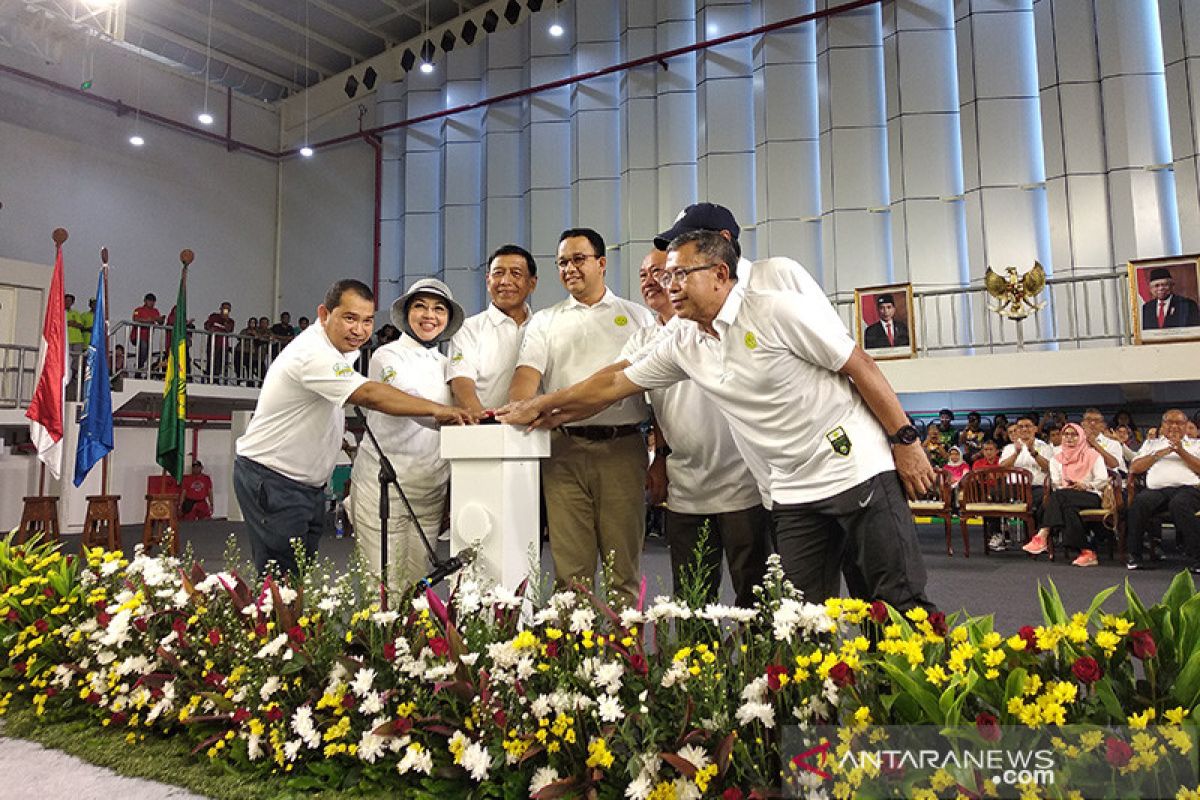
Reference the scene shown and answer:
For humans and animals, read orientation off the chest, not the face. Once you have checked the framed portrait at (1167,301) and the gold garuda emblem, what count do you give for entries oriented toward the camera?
2

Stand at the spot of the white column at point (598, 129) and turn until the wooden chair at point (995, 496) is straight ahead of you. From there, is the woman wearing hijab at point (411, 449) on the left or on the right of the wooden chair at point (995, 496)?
right

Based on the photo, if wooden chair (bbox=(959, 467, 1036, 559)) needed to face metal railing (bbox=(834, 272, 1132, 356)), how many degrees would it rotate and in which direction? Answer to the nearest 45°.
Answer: approximately 180°

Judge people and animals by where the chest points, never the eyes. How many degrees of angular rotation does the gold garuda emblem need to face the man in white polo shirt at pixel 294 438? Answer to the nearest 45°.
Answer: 0° — it already faces them

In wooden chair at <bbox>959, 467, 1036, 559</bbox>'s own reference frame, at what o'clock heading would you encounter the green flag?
The green flag is roughly at 2 o'clock from the wooden chair.

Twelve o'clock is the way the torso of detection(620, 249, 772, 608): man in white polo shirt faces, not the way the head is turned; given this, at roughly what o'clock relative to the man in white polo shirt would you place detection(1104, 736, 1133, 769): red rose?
The red rose is roughly at 10 o'clock from the man in white polo shirt.

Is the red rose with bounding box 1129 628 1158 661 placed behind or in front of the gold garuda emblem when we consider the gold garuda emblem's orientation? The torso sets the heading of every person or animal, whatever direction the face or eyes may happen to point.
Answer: in front

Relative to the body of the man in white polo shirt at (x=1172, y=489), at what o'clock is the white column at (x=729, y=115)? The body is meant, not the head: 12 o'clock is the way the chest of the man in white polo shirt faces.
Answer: The white column is roughly at 4 o'clock from the man in white polo shirt.

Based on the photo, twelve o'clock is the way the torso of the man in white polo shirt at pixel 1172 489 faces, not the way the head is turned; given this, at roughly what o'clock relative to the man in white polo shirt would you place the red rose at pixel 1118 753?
The red rose is roughly at 12 o'clock from the man in white polo shirt.

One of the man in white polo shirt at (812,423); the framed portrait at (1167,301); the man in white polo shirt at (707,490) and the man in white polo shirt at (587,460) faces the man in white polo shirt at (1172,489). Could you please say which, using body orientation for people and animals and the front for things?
the framed portrait

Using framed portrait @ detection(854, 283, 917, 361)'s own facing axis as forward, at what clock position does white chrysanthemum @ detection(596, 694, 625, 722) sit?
The white chrysanthemum is roughly at 12 o'clock from the framed portrait.

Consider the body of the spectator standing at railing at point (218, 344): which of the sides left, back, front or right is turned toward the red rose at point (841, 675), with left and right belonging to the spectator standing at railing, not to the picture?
front
